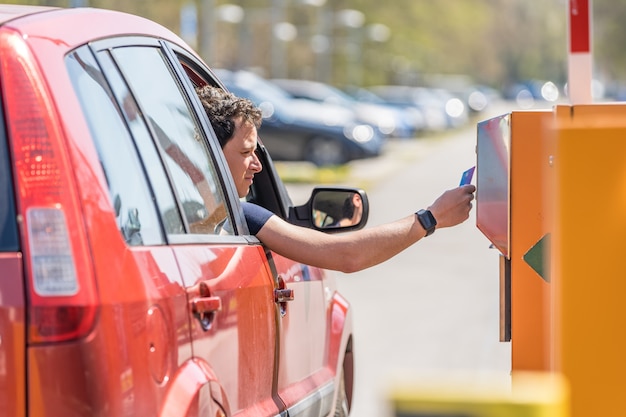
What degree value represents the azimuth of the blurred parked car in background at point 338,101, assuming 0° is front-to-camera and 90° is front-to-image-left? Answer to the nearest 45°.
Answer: approximately 315°

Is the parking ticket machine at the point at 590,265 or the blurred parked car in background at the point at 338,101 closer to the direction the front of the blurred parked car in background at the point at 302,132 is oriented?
the parking ticket machine

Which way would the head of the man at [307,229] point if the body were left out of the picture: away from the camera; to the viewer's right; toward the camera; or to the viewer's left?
to the viewer's right

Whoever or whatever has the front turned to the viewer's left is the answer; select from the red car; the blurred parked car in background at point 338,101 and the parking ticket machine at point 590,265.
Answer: the parking ticket machine

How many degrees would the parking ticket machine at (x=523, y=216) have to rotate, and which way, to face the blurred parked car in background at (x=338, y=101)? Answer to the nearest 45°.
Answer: approximately 90° to its right

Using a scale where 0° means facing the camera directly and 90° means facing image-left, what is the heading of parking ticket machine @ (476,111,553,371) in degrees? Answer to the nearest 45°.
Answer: approximately 90°

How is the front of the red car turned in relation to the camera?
facing away from the viewer and to the right of the viewer
